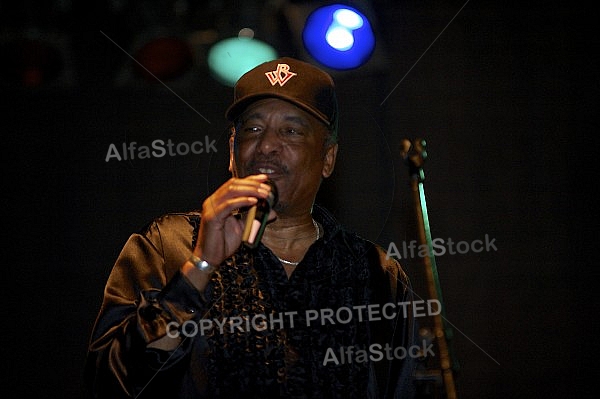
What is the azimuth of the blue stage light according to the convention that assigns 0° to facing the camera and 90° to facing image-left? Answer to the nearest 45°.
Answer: approximately 0°
